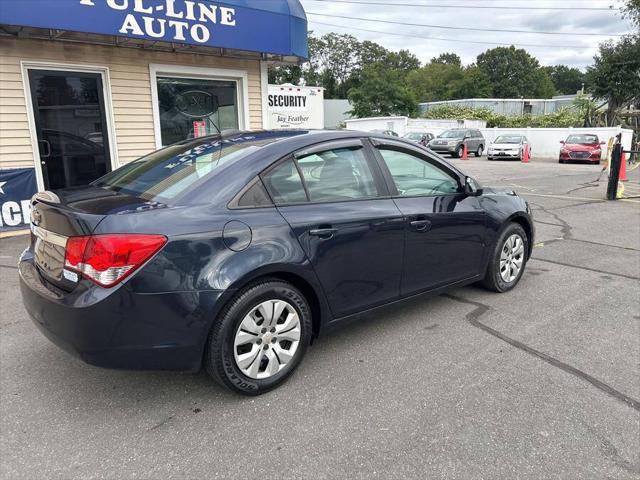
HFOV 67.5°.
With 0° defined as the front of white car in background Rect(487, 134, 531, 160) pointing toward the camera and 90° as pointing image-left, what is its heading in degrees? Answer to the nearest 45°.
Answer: approximately 45°

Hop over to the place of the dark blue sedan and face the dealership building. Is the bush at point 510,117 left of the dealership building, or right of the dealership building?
right

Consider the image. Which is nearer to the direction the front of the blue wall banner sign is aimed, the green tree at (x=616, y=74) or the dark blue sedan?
the dark blue sedan

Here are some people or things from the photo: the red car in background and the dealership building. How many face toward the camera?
2

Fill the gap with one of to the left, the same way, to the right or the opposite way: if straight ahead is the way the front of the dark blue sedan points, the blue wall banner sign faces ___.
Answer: to the right

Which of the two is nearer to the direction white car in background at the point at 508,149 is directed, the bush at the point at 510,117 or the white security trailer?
the white security trailer

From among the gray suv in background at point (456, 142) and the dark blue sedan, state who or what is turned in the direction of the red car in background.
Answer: the dark blue sedan

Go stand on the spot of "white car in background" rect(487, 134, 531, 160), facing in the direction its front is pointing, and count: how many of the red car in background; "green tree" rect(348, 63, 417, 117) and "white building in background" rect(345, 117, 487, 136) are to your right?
2

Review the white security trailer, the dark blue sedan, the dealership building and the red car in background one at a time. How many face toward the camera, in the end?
3

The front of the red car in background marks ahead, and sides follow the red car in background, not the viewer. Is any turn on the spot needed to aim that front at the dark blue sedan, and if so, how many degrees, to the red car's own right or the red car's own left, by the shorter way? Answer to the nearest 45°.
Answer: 0° — it already faces it

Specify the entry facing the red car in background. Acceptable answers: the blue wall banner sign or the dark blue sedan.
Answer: the dark blue sedan

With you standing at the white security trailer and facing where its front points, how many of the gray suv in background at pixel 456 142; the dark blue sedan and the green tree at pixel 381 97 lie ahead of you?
1

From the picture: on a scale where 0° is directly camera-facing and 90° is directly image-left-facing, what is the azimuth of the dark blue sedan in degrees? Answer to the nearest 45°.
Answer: approximately 225°

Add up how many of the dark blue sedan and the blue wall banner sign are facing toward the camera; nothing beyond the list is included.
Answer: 1
